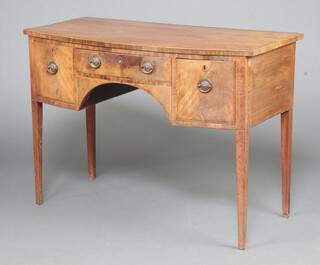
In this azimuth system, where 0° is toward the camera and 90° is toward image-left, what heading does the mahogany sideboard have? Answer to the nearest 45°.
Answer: approximately 45°
